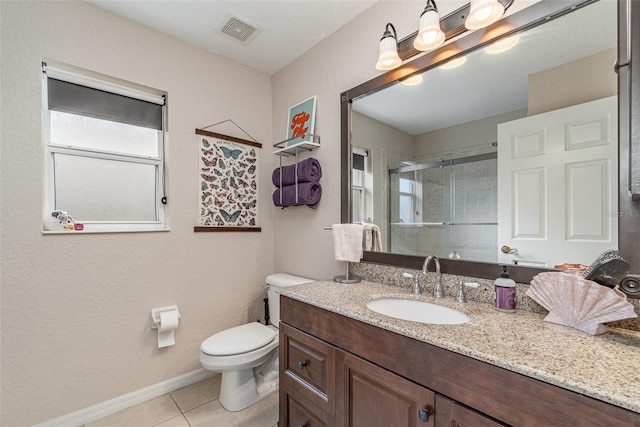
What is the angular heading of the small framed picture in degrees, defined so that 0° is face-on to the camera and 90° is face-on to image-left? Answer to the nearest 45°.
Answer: approximately 45°

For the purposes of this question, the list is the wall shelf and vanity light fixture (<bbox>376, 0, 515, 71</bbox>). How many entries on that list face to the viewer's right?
0

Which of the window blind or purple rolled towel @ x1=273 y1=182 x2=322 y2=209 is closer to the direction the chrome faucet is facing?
the window blind

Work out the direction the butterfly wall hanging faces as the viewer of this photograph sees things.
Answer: facing the viewer and to the right of the viewer

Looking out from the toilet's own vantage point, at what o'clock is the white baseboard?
The white baseboard is roughly at 2 o'clock from the toilet.

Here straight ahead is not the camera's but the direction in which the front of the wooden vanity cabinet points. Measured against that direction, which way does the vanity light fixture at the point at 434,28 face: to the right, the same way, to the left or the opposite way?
the same way

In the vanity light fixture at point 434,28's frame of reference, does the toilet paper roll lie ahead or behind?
ahead

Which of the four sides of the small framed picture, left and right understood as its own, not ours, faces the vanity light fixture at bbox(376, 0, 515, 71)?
left

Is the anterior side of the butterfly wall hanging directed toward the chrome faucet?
yes

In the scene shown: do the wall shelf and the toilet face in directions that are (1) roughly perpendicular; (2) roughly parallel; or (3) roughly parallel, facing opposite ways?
roughly parallel

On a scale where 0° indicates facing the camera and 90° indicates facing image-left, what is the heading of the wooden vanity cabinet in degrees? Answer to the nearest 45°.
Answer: approximately 45°

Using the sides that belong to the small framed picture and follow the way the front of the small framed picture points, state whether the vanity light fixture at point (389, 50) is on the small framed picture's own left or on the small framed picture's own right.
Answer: on the small framed picture's own left

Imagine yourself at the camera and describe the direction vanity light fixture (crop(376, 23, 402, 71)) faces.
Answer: facing the viewer and to the left of the viewer

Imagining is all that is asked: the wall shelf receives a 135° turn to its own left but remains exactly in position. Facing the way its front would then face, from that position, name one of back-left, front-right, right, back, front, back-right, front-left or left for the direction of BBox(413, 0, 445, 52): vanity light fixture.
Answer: front-right

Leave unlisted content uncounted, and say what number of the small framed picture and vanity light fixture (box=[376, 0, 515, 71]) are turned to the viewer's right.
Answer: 0

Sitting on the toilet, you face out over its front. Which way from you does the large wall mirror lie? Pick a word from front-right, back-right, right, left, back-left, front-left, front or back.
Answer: left
